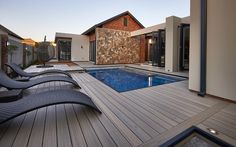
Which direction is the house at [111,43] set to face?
toward the camera

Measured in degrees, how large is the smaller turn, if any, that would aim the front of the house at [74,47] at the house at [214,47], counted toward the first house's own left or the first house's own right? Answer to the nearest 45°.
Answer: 0° — it already faces it

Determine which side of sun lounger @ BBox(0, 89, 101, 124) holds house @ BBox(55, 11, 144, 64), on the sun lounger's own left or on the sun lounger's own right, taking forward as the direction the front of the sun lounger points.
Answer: on the sun lounger's own left

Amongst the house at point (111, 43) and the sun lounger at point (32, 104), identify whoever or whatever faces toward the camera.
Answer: the house

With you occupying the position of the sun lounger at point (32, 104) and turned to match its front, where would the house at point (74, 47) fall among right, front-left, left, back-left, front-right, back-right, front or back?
left

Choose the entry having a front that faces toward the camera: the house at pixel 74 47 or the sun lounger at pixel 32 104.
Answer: the house

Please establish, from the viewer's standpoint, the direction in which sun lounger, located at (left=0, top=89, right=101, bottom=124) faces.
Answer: facing to the right of the viewer

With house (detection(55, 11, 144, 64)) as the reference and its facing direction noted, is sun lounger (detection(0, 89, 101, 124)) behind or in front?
in front

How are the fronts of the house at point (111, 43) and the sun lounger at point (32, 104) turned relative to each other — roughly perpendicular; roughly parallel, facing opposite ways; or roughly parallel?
roughly perpendicular
